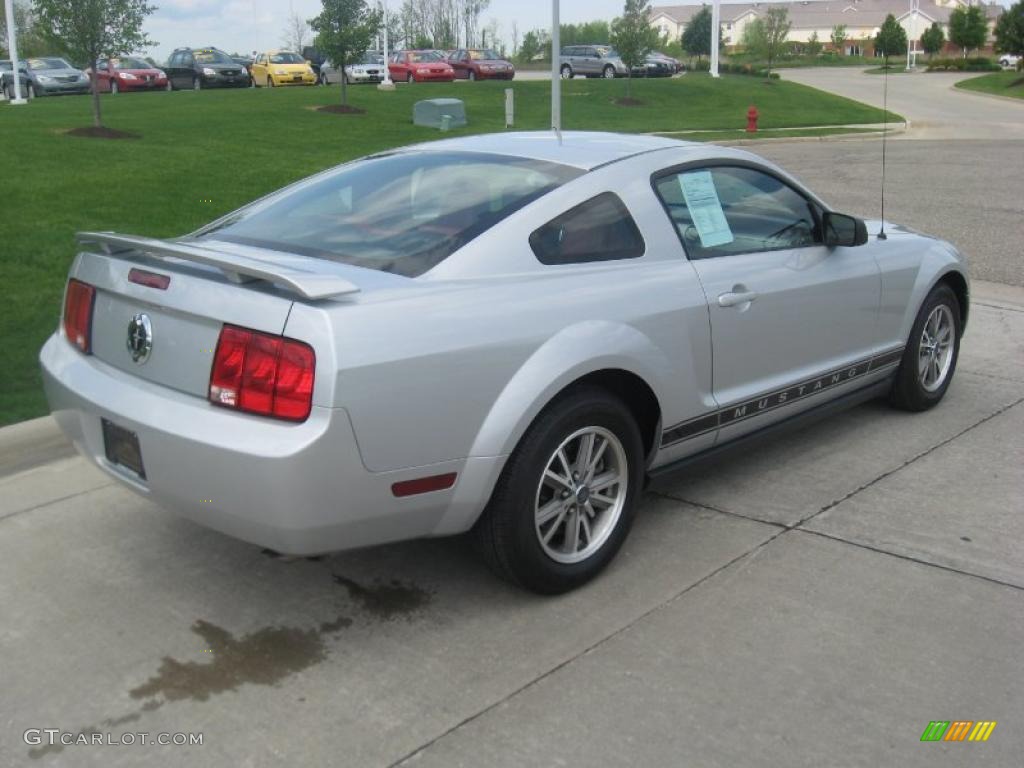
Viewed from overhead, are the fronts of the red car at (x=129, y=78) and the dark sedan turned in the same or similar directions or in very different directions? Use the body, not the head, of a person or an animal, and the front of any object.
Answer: same or similar directions

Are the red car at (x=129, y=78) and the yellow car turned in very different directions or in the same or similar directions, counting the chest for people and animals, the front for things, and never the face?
same or similar directions

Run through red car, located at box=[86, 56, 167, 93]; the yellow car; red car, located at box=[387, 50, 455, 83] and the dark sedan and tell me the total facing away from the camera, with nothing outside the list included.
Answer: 0

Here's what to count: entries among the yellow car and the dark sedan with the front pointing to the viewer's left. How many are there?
0

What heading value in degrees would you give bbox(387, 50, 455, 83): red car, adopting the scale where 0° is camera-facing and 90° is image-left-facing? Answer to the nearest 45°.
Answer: approximately 315°

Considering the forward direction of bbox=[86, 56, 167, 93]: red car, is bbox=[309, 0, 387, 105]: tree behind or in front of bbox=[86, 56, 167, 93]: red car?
in front

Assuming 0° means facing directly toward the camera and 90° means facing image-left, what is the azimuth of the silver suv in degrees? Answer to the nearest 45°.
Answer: approximately 315°

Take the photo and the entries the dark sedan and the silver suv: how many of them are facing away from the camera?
0

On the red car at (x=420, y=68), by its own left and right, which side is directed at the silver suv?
left

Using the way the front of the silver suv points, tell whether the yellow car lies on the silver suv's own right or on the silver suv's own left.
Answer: on the silver suv's own right

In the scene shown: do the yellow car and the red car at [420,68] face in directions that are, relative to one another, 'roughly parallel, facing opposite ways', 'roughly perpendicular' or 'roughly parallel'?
roughly parallel

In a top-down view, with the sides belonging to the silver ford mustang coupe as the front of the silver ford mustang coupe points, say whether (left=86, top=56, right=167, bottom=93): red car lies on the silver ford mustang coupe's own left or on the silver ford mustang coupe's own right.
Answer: on the silver ford mustang coupe's own left

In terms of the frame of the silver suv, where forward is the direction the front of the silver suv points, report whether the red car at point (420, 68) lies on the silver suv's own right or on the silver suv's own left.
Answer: on the silver suv's own right
